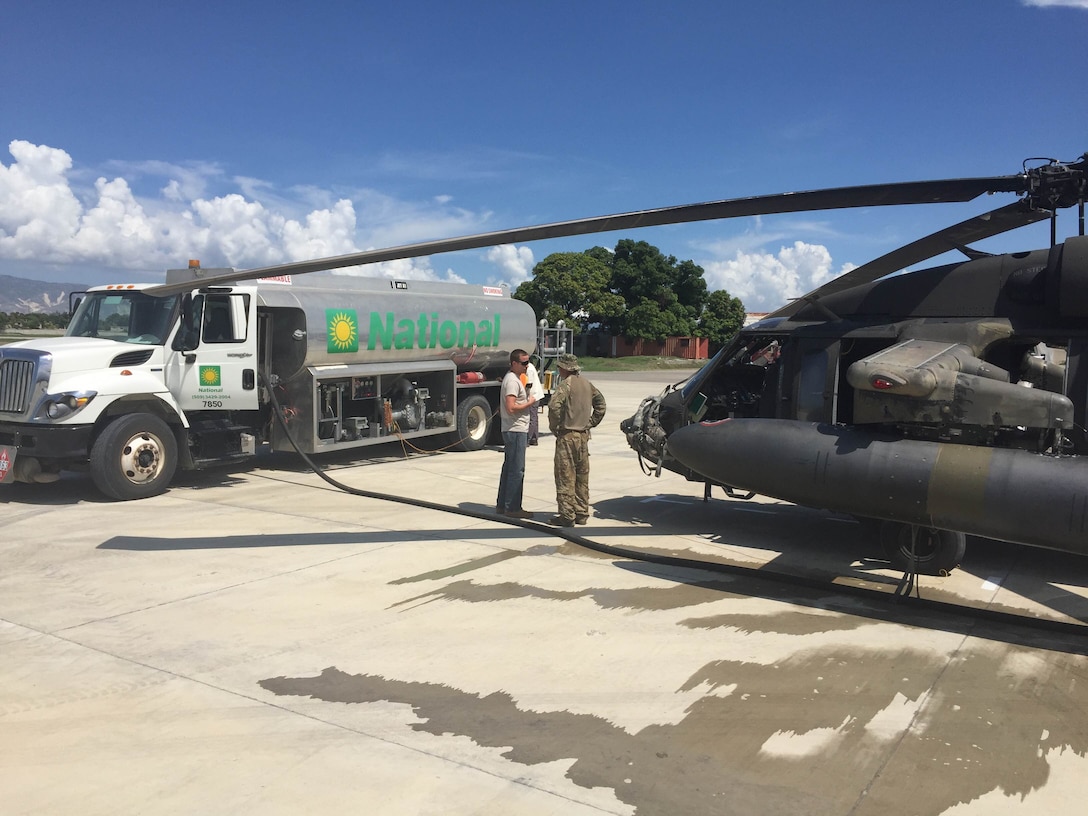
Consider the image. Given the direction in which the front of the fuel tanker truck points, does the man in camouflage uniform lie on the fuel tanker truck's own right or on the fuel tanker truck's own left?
on the fuel tanker truck's own left

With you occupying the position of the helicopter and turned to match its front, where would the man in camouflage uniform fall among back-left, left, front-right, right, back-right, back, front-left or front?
front-right

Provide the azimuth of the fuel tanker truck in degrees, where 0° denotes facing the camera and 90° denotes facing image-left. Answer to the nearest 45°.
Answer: approximately 45°

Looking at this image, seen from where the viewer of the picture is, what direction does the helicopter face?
facing to the left of the viewer
